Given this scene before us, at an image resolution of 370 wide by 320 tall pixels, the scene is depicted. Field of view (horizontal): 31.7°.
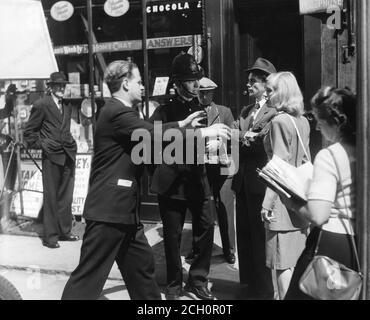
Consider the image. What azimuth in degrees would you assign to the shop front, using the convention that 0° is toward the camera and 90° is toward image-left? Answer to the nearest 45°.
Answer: approximately 0°

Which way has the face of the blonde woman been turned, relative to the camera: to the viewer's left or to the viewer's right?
to the viewer's left

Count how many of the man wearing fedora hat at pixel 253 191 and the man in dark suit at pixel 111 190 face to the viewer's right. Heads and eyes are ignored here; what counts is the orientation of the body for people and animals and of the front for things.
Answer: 1

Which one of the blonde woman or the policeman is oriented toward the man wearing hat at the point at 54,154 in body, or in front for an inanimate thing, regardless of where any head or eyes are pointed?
the blonde woman

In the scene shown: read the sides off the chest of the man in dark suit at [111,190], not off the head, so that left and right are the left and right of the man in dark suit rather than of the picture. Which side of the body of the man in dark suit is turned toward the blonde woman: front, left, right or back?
front

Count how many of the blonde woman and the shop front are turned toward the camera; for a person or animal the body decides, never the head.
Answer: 1

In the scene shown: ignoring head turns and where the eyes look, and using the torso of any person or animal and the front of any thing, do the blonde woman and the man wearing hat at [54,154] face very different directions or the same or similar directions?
very different directions

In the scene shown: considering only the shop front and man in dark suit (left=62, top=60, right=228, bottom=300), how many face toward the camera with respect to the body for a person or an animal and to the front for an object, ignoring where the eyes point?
1

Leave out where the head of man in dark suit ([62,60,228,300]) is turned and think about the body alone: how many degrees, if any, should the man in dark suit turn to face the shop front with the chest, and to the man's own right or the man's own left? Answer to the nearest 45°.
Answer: approximately 90° to the man's own left

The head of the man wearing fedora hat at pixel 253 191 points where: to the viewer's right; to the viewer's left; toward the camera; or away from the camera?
to the viewer's left

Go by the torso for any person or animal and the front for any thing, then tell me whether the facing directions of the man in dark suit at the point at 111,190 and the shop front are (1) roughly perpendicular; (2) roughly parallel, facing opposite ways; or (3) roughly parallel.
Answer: roughly perpendicular

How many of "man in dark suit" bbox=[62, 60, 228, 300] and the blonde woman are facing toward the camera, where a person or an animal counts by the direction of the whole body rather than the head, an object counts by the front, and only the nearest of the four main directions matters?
0

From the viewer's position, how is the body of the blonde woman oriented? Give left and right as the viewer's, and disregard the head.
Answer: facing away from the viewer and to the left of the viewer

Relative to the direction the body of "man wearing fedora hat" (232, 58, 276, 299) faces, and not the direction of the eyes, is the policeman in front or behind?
in front

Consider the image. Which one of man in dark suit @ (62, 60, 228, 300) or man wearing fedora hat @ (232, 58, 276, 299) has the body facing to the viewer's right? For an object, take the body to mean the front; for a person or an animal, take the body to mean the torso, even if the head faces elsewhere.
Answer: the man in dark suit

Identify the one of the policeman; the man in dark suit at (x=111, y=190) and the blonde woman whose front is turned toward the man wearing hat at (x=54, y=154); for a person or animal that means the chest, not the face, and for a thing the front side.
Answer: the blonde woman
